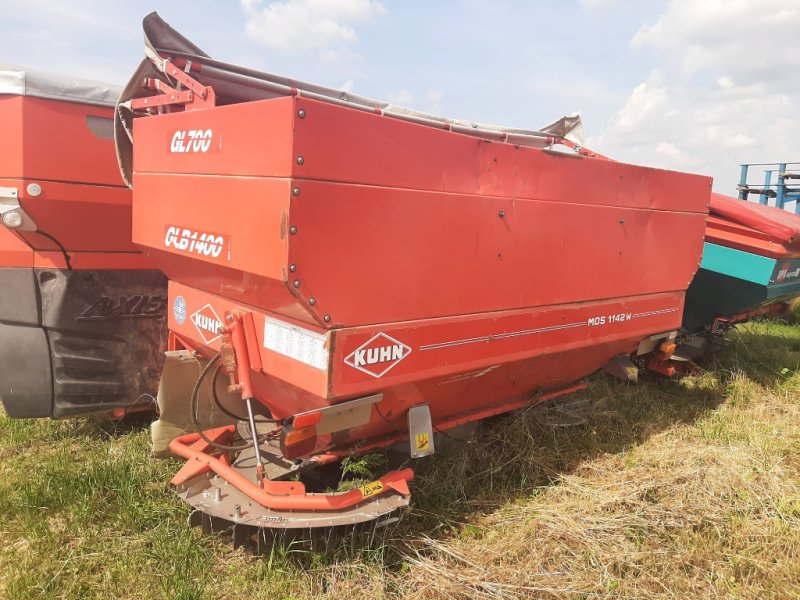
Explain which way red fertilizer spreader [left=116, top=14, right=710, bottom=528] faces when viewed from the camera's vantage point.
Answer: facing away from the viewer and to the left of the viewer

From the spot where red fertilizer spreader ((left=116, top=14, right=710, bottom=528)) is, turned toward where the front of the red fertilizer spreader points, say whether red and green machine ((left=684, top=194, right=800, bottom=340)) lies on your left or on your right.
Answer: on your right
